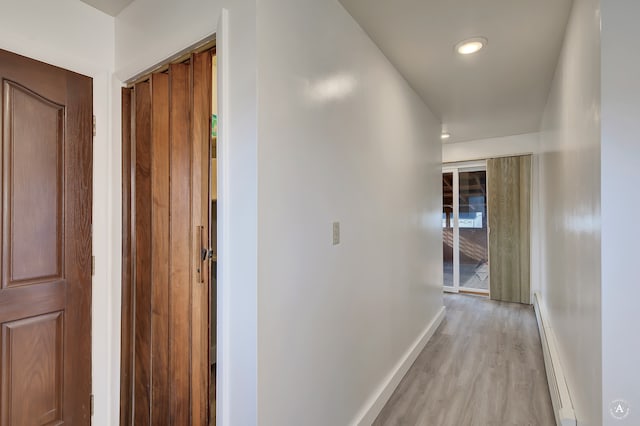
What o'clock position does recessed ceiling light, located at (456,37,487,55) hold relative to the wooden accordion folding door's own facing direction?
The recessed ceiling light is roughly at 8 o'clock from the wooden accordion folding door.

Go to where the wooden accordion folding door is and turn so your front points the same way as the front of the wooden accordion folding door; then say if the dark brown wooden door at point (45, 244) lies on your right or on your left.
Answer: on your right

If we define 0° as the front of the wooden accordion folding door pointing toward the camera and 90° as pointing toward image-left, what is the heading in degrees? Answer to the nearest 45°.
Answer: approximately 45°
